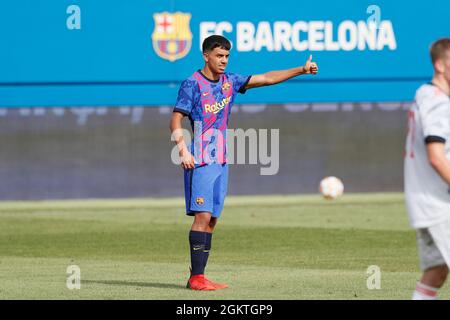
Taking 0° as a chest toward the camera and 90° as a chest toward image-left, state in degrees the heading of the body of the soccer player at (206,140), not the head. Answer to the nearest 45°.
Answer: approximately 315°

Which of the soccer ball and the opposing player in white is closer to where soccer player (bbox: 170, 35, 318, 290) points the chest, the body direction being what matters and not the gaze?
the opposing player in white

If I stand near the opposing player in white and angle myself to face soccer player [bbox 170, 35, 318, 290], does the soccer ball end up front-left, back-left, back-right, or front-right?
front-right

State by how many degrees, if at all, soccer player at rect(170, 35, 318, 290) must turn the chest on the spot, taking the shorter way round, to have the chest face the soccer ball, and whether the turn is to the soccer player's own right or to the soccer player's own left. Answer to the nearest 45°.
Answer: approximately 135° to the soccer player's own left

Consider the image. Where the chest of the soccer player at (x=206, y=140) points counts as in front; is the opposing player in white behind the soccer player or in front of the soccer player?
in front
